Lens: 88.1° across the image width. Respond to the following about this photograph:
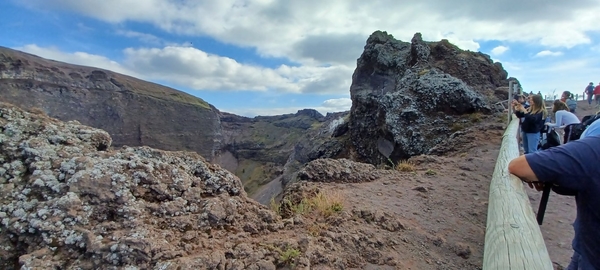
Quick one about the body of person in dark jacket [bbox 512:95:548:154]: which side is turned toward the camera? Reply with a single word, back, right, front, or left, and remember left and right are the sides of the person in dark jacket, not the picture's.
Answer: left

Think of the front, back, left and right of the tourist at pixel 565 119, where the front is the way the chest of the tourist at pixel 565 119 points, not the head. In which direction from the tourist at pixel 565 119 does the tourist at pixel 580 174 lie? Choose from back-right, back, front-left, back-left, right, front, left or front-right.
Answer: left

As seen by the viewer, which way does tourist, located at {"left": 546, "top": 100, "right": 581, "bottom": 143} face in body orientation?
to the viewer's left

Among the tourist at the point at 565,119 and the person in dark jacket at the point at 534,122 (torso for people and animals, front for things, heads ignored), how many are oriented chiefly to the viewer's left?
2

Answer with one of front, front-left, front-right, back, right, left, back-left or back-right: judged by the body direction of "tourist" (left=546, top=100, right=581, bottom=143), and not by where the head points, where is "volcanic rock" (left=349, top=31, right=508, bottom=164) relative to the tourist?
front-right

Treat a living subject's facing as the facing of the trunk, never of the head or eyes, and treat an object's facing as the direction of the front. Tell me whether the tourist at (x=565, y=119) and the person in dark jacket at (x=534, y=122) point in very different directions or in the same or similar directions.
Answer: same or similar directions

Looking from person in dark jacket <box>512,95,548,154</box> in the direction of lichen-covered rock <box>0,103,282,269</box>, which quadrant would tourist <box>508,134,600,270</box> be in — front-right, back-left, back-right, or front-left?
front-left

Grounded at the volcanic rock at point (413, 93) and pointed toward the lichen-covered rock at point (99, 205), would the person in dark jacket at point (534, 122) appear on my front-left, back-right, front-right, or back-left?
front-left

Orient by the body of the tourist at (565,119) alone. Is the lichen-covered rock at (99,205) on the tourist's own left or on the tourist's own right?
on the tourist's own left
